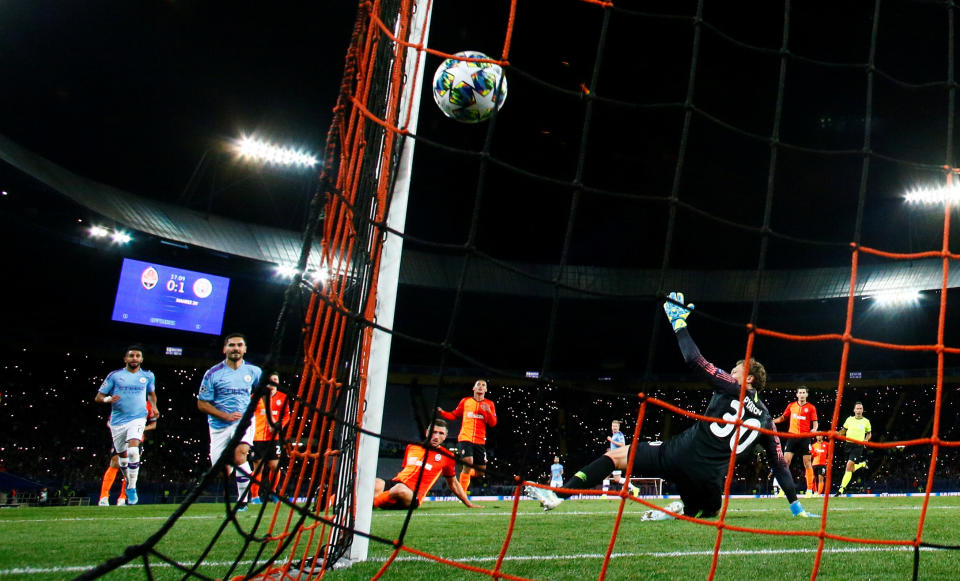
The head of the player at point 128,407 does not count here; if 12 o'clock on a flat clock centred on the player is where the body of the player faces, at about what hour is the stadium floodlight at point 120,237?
The stadium floodlight is roughly at 6 o'clock from the player.

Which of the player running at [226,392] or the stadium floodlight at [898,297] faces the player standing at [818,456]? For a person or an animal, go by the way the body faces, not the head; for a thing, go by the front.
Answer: the stadium floodlight

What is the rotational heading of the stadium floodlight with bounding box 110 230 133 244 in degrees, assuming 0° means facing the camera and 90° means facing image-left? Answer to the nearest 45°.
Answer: approximately 0°

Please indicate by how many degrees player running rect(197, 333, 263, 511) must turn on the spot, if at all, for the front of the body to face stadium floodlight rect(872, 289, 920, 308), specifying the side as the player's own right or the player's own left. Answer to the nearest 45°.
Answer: approximately 135° to the player's own left

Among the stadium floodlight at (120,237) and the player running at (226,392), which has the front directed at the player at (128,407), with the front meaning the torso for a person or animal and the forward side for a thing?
the stadium floodlight
